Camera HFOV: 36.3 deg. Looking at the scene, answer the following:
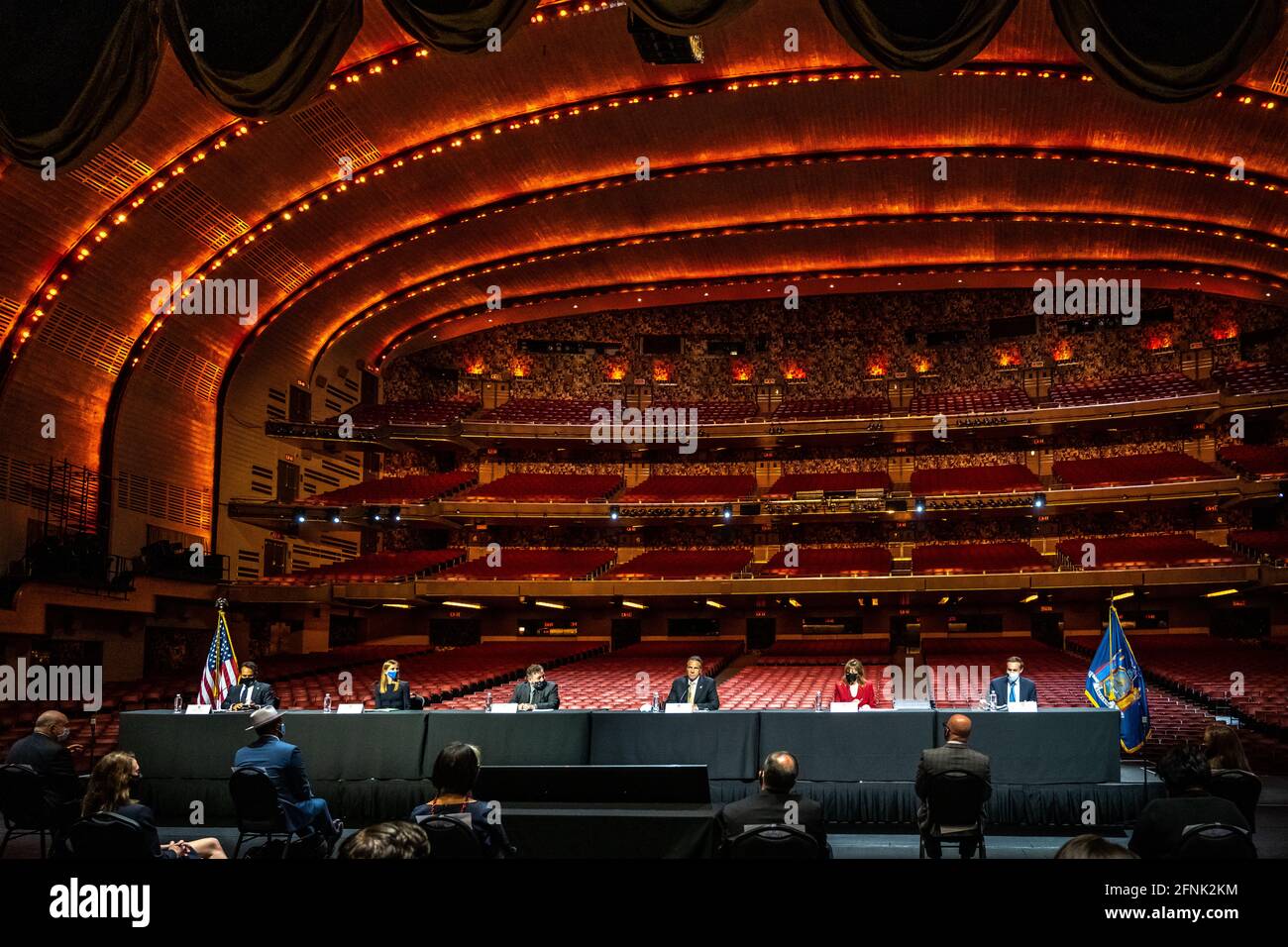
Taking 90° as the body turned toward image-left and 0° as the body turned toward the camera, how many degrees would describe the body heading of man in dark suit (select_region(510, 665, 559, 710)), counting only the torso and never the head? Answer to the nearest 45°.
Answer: approximately 0°

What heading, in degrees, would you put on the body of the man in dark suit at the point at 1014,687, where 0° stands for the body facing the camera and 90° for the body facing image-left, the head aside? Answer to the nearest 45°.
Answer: approximately 0°

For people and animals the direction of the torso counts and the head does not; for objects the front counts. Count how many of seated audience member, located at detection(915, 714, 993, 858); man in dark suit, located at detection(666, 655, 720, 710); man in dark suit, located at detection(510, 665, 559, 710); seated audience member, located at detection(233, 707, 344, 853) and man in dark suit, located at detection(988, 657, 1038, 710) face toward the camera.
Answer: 3

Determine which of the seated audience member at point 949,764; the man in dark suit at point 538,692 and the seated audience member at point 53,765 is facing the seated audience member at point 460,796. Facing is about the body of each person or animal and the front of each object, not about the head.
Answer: the man in dark suit

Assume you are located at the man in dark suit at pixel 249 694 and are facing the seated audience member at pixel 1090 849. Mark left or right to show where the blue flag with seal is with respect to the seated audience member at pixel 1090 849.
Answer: left

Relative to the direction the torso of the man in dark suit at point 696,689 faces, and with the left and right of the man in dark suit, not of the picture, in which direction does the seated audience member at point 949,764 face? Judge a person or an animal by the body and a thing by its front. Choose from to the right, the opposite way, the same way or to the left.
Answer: the opposite way

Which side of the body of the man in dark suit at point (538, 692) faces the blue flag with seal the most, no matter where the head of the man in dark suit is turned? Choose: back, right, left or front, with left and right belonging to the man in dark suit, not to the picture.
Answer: left
